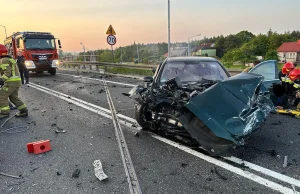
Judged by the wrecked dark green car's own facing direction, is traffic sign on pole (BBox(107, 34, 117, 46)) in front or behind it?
behind

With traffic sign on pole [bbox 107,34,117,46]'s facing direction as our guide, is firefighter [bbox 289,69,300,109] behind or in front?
in front

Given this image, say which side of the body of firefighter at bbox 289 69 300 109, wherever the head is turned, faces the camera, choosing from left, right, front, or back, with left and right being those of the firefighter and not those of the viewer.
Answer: left

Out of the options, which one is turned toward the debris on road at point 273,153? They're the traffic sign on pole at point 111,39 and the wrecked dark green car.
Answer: the traffic sign on pole

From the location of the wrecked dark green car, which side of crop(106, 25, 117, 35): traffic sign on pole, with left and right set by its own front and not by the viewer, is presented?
front

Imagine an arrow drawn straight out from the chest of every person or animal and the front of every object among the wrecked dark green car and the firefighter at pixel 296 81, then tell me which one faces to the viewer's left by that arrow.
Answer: the firefighter

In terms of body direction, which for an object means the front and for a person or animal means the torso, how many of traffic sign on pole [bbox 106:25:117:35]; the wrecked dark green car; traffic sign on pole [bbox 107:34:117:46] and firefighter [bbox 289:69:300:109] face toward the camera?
3

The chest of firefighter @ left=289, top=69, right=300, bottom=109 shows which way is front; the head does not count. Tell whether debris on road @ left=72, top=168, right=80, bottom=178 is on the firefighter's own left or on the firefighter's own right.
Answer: on the firefighter's own left

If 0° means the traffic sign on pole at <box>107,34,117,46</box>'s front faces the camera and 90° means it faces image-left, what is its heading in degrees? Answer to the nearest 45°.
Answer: approximately 0°
